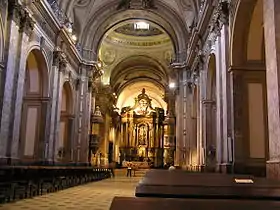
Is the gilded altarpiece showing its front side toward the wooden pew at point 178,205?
yes

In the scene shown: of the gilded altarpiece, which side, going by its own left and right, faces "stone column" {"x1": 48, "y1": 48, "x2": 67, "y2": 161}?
front

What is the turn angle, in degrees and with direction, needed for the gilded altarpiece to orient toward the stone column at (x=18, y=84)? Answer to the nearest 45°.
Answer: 0° — it already faces it

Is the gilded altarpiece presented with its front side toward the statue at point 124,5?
yes

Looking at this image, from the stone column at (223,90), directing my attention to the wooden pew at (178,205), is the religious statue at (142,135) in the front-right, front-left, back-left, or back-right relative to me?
back-right

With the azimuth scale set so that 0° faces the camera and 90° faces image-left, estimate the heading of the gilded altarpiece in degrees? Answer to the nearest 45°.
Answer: approximately 0°

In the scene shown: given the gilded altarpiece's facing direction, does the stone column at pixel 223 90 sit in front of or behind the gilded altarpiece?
in front

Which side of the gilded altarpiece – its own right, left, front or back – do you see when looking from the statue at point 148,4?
front
